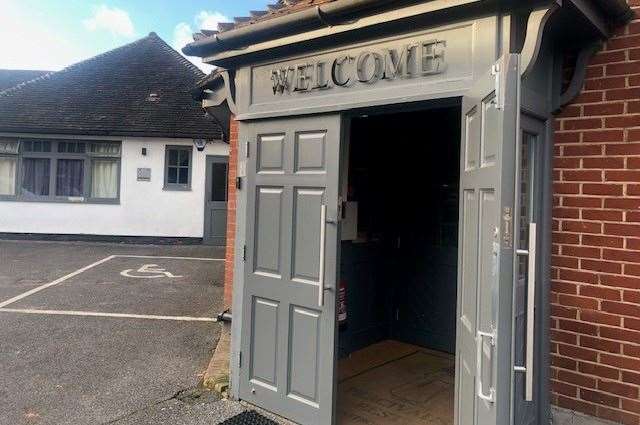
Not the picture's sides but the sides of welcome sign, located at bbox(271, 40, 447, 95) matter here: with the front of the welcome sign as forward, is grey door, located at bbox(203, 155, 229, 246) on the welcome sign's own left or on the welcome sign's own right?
on the welcome sign's own right

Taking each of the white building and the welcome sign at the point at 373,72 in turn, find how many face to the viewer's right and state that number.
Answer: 0

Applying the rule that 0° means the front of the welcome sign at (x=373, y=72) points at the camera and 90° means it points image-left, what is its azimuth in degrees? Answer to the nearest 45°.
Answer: approximately 45°

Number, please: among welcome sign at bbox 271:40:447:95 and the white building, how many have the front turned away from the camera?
0

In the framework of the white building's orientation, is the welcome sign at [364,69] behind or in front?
in front
